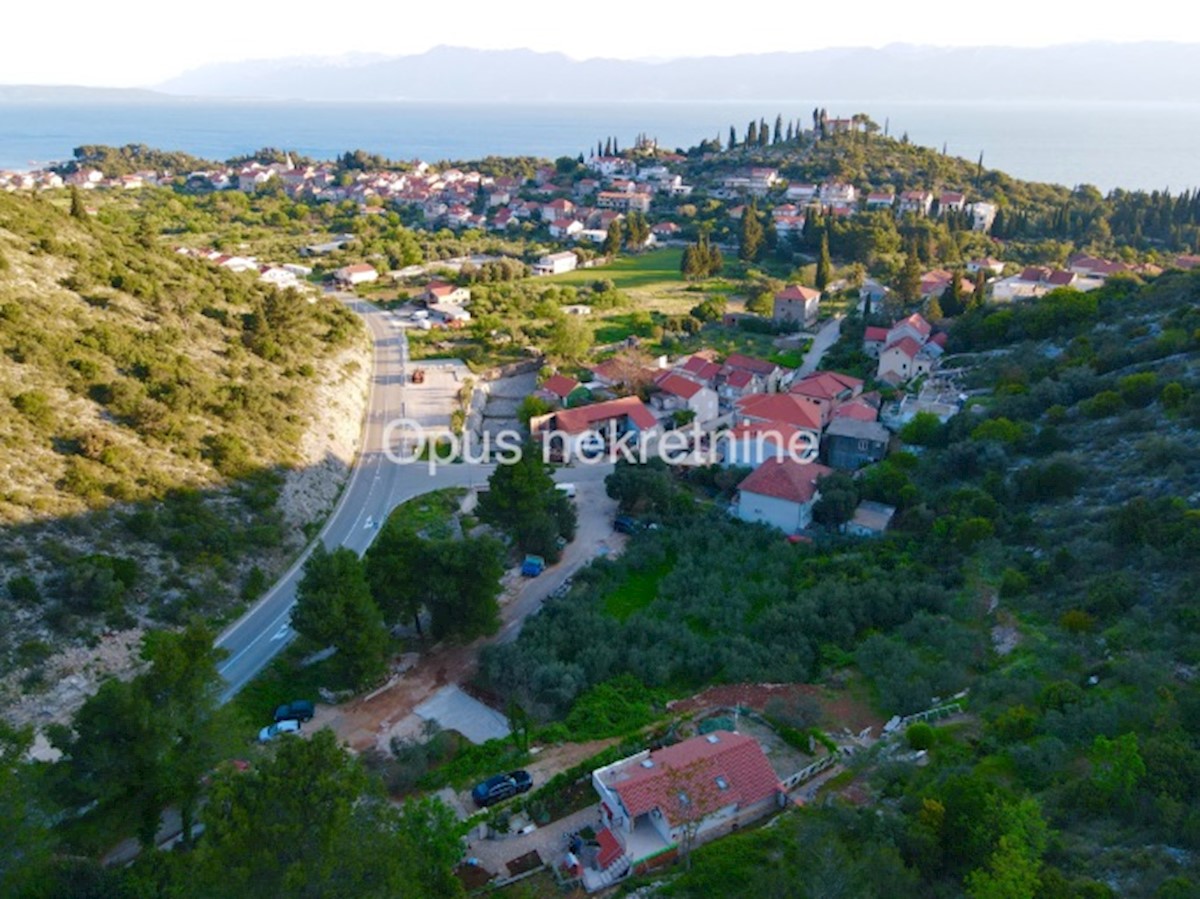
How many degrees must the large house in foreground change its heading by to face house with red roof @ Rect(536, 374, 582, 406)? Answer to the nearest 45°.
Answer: approximately 135° to its right

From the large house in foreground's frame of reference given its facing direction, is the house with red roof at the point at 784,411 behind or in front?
behind

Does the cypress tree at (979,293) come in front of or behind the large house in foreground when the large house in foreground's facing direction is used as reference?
behind

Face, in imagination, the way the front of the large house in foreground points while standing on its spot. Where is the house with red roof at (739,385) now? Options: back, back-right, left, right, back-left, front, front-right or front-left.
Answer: back-right

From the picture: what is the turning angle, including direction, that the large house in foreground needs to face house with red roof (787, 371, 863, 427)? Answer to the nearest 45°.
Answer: approximately 135° to its right

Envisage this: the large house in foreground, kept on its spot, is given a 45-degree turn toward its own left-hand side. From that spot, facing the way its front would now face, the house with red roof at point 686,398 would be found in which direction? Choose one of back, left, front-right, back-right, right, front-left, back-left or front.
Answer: back

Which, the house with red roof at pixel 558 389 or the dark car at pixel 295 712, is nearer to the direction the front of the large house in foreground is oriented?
the dark car

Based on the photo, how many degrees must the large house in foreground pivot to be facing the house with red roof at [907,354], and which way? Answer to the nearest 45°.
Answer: approximately 135° to its right

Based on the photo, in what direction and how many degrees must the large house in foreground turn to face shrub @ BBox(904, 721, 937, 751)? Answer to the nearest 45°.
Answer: approximately 135° to its left

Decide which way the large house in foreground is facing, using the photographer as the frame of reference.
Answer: facing the viewer and to the left of the viewer
